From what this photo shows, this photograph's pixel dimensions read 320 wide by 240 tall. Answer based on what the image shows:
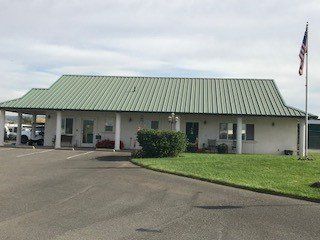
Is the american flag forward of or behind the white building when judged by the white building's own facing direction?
forward

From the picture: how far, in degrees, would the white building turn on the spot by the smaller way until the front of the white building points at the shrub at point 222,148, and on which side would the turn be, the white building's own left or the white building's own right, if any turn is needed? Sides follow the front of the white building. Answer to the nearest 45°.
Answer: approximately 45° to the white building's own left

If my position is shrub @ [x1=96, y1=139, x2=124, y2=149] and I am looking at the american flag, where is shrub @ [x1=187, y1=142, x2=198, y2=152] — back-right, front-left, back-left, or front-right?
front-left

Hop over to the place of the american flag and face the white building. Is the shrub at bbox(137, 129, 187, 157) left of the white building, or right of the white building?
left

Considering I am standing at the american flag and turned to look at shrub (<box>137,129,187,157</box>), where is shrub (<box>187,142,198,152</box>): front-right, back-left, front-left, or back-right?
front-right

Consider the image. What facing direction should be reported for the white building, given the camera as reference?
facing the viewer

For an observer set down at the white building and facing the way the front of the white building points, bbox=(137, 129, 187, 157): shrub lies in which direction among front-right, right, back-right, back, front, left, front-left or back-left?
front

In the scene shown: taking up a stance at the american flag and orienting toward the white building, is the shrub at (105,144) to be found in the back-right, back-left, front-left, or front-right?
front-left
